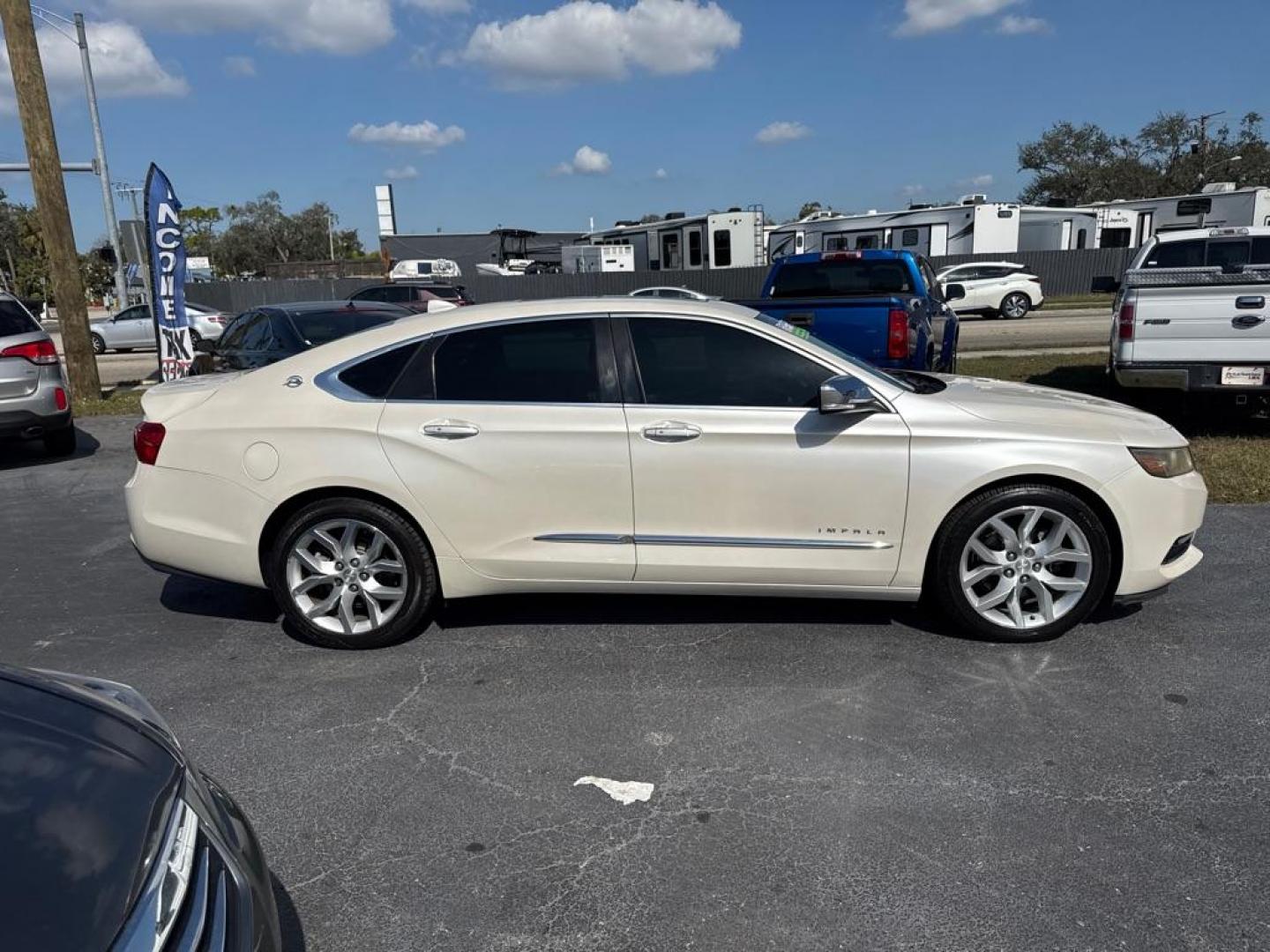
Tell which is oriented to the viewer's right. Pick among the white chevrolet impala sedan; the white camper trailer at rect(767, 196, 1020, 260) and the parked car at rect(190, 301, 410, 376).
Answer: the white chevrolet impala sedan

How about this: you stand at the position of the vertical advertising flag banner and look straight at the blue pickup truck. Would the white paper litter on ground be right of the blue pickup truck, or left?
right

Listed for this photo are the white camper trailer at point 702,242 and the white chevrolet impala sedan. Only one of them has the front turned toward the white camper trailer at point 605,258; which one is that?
the white camper trailer at point 702,242

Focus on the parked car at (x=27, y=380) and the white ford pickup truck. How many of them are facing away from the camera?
2

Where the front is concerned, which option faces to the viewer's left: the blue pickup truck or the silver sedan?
the silver sedan

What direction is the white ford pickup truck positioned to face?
away from the camera

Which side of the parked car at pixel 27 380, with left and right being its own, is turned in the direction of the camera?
back

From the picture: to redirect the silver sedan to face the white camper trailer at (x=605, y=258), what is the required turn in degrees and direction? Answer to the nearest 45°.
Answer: approximately 180°

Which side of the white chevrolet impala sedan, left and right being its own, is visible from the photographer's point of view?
right

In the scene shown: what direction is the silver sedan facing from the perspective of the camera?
to the viewer's left

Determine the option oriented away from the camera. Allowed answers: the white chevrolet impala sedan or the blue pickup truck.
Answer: the blue pickup truck

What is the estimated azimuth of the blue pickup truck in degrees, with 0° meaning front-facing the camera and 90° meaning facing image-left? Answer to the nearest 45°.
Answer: approximately 180°

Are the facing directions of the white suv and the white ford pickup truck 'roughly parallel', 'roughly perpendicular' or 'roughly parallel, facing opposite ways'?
roughly perpendicular
